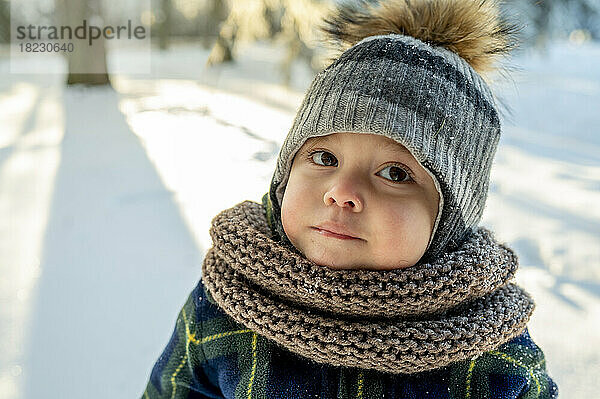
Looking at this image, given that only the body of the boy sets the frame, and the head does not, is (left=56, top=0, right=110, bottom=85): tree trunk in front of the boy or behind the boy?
behind

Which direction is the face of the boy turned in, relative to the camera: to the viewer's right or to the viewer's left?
to the viewer's left

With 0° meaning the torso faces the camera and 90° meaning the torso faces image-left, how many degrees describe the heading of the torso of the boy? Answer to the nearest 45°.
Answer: approximately 0°
